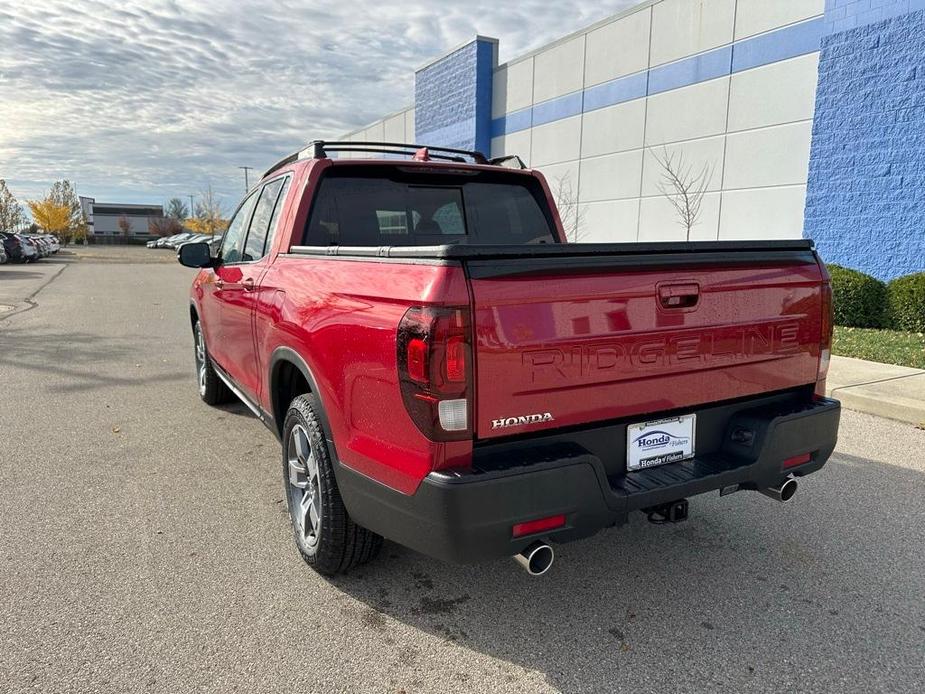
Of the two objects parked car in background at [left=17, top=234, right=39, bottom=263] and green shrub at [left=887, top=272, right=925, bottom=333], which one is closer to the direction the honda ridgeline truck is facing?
the parked car in background

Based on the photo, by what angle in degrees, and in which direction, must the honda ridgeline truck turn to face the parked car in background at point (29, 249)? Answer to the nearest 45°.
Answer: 0° — it already faces it

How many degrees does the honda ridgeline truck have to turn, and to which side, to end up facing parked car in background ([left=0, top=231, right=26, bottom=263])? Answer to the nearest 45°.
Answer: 0° — it already faces it

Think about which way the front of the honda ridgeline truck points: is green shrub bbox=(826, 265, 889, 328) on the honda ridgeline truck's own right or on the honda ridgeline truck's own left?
on the honda ridgeline truck's own right

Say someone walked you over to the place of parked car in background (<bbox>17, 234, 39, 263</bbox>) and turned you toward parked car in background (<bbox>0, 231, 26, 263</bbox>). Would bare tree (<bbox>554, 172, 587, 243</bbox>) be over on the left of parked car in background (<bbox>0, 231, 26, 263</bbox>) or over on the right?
left

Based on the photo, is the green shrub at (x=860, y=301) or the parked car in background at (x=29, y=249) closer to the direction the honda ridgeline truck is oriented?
the parked car in background

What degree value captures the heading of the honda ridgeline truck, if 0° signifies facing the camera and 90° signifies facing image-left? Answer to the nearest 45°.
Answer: approximately 135°

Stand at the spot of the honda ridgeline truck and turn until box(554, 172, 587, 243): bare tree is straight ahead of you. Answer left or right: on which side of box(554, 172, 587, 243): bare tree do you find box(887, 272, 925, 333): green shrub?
right

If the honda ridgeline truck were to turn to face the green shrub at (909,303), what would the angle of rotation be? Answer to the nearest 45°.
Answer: approximately 90° to its right
